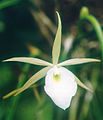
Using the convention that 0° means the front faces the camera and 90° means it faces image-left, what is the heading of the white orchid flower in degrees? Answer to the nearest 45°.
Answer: approximately 0°
